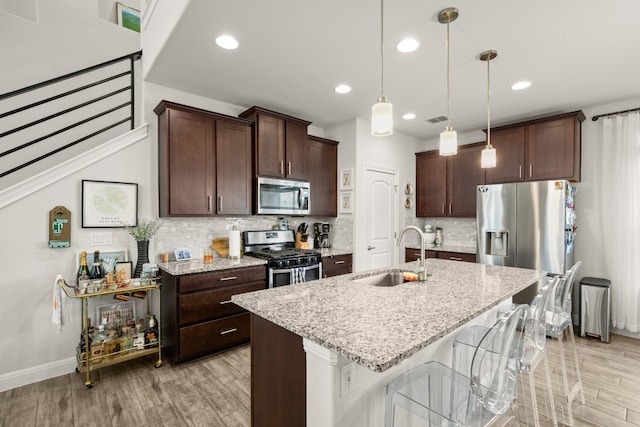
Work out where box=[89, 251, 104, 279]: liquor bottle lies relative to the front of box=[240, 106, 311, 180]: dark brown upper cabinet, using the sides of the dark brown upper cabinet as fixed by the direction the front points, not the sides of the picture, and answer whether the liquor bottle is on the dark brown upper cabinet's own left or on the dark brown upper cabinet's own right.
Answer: on the dark brown upper cabinet's own right

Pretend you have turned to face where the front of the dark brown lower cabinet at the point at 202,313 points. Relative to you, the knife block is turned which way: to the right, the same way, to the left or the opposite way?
the same way

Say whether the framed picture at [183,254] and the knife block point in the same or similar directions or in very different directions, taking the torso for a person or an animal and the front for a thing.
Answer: same or similar directions

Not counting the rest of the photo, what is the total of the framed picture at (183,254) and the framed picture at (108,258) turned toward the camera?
2

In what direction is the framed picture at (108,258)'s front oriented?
toward the camera

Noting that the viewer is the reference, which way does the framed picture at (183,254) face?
facing the viewer

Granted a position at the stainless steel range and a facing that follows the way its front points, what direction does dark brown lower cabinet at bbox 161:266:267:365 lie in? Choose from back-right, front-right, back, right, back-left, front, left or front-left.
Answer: right

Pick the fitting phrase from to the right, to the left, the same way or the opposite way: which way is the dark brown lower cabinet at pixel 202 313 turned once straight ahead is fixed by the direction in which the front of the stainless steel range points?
the same way

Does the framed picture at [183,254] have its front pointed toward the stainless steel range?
no

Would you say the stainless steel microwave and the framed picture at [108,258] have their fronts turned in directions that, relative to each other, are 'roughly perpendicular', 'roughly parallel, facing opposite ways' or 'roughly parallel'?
roughly parallel

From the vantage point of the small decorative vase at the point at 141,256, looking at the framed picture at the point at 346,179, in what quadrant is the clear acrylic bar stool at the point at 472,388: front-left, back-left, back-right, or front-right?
front-right
